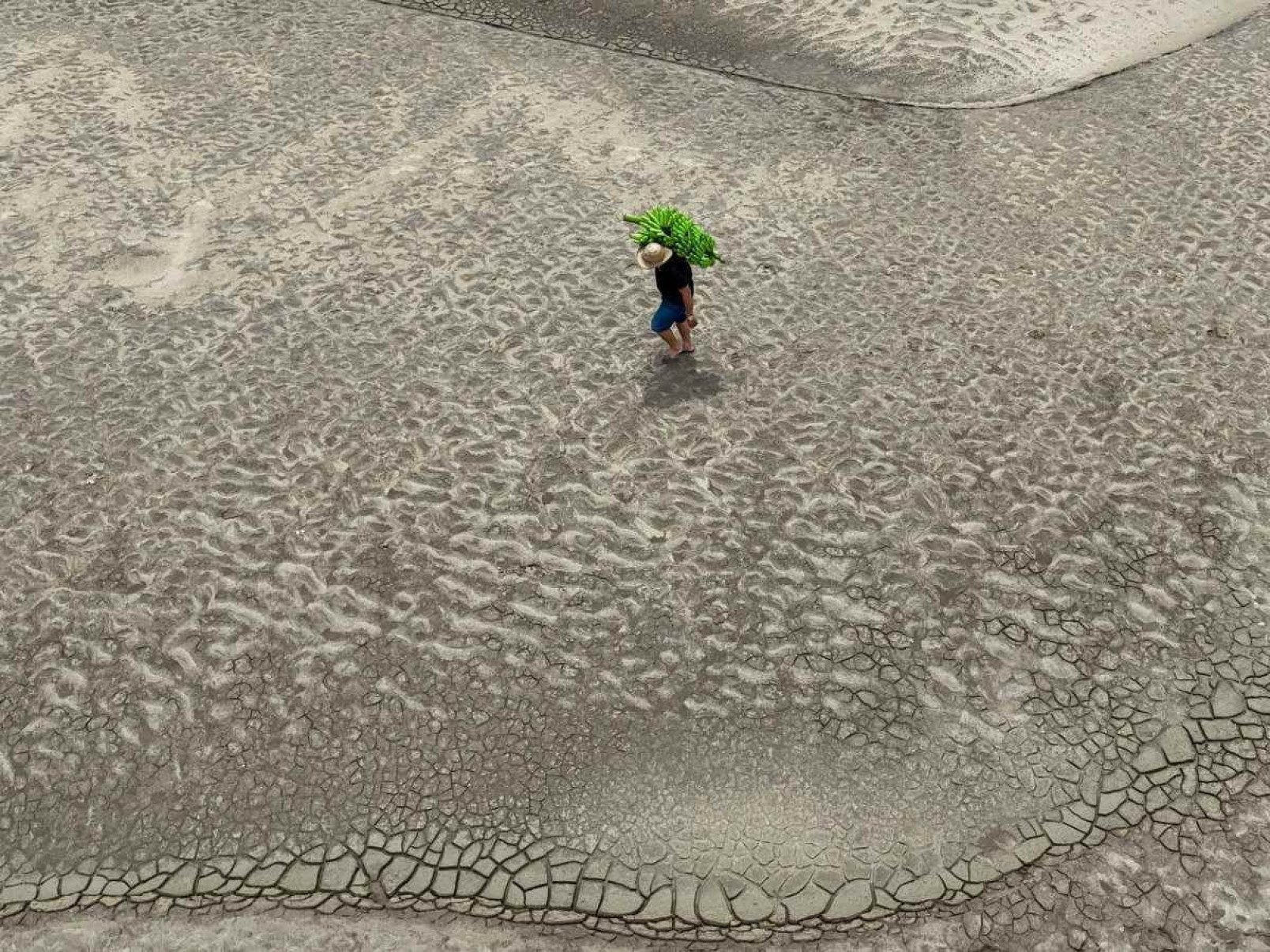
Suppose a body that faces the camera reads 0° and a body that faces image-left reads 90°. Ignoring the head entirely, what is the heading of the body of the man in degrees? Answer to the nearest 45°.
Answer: approximately 45°

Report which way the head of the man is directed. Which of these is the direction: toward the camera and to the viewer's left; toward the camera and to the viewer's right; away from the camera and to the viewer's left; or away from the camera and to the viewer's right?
toward the camera and to the viewer's left
